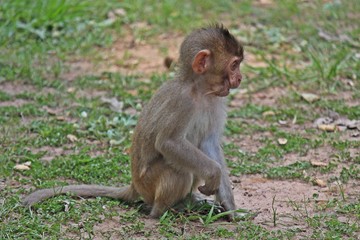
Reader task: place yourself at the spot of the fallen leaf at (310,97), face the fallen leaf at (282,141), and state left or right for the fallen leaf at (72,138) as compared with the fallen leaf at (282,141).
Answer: right

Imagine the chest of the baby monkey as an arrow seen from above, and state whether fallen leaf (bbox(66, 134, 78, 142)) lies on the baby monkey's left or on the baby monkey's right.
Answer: on the baby monkey's left

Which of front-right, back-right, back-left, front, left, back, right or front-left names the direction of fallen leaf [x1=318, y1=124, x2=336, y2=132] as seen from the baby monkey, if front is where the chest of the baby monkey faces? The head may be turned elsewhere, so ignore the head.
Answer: front-left

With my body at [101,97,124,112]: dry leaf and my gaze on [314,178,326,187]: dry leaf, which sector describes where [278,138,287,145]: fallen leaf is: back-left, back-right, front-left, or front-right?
front-left

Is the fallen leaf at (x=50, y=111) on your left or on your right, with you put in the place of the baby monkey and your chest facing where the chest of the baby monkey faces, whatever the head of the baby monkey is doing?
on your left

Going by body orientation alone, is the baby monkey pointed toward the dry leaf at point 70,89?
no

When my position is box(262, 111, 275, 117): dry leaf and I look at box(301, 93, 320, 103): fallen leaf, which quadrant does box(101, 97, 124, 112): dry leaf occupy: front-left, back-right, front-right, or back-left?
back-left

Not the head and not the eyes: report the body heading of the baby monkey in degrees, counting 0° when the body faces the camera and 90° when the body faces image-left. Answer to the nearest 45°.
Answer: approximately 270°

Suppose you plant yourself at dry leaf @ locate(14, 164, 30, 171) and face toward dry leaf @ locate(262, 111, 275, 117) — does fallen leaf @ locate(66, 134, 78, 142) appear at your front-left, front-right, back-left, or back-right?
front-left

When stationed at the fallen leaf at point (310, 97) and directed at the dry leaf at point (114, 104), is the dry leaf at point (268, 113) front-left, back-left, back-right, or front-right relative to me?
front-left

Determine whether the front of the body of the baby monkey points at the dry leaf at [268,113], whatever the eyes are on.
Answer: no

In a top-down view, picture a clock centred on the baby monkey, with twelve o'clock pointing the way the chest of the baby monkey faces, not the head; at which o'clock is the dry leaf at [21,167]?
The dry leaf is roughly at 7 o'clock from the baby monkey.

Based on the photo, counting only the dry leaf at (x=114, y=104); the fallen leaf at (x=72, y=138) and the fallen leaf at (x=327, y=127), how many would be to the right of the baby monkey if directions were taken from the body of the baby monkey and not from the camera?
0

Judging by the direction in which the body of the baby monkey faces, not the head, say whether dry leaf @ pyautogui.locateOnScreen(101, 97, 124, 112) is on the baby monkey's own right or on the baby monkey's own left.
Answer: on the baby monkey's own left
